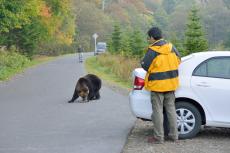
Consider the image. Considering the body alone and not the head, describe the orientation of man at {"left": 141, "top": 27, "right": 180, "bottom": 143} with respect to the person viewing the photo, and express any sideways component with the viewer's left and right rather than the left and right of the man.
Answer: facing away from the viewer and to the left of the viewer

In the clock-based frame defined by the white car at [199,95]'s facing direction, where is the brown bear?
The brown bear is roughly at 8 o'clock from the white car.

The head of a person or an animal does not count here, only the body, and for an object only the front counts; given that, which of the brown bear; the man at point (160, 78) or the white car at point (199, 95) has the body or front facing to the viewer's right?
the white car

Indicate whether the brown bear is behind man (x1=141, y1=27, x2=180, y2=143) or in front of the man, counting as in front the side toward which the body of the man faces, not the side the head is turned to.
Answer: in front

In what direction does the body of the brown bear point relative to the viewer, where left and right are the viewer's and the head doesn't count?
facing the viewer and to the left of the viewer
